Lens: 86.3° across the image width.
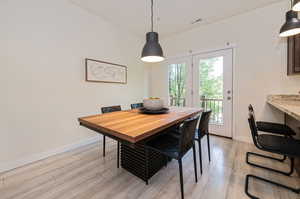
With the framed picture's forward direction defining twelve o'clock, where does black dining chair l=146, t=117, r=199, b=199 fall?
The black dining chair is roughly at 1 o'clock from the framed picture.

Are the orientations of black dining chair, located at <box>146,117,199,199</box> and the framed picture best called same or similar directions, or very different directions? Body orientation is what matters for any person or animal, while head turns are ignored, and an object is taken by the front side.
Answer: very different directions

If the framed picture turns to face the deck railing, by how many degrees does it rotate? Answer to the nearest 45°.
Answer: approximately 45° to its left

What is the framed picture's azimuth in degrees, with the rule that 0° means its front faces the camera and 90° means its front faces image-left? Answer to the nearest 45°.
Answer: approximately 315°

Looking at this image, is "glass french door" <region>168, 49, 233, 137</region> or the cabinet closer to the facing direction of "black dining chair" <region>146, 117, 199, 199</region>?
the glass french door

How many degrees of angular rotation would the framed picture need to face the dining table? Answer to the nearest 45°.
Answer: approximately 45° to its right

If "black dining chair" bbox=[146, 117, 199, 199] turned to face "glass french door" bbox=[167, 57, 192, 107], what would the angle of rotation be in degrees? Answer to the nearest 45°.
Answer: approximately 45° to its right

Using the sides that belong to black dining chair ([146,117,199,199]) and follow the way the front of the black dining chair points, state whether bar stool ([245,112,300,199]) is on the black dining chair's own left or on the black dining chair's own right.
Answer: on the black dining chair's own right

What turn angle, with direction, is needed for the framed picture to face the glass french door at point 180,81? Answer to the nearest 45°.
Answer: approximately 45° to its left

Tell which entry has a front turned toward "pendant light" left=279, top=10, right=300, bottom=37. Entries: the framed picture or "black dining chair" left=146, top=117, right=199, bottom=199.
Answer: the framed picture

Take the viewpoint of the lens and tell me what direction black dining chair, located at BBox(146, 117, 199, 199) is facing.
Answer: facing away from the viewer and to the left of the viewer
